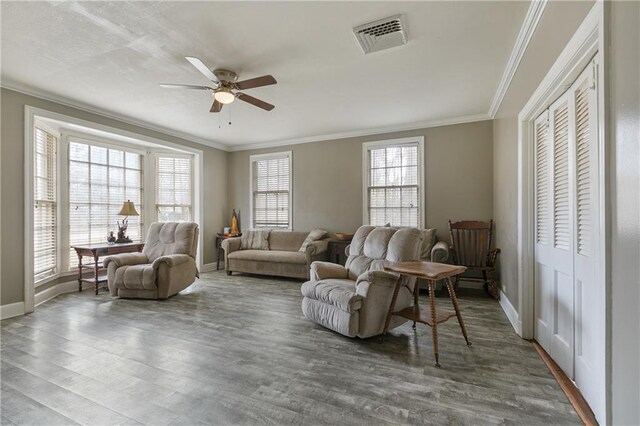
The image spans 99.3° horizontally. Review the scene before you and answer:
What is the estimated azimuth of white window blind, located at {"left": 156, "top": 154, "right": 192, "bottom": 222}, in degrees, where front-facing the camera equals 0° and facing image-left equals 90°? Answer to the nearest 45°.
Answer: approximately 0°

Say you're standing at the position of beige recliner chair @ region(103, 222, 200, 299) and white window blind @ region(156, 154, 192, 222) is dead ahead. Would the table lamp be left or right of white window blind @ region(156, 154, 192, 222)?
left

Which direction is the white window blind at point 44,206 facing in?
to the viewer's right

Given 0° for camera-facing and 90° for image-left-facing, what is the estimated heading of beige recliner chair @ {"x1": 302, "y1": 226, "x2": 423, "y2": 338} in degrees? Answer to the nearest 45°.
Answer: approximately 45°

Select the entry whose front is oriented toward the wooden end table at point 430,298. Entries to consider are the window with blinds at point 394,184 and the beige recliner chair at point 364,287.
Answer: the window with blinds

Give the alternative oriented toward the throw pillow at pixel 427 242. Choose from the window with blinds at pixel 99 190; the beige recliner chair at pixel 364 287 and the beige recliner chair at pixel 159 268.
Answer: the window with blinds

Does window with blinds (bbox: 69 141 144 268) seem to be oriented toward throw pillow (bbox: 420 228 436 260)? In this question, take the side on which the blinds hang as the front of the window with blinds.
yes

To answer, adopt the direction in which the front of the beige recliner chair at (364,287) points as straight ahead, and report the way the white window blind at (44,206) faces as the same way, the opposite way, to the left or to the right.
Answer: the opposite way
